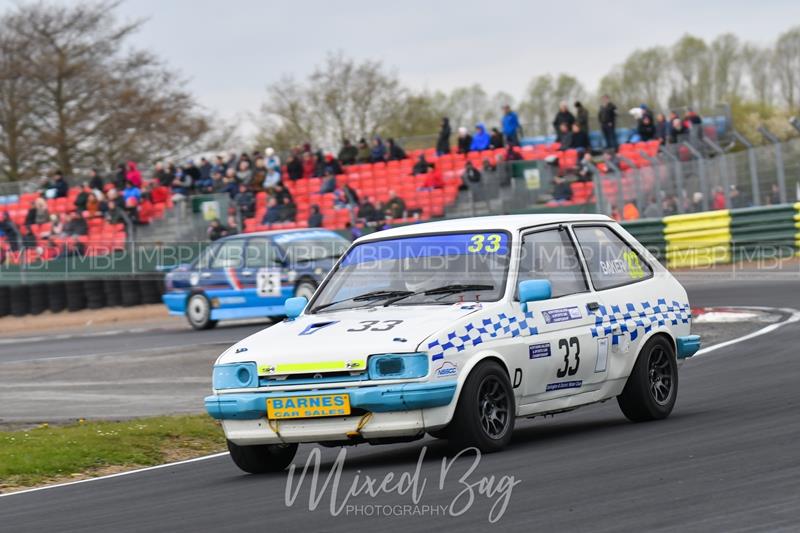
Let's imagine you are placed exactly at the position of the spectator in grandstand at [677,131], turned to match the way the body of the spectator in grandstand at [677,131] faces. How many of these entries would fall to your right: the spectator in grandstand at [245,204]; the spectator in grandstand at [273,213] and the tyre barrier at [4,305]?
3

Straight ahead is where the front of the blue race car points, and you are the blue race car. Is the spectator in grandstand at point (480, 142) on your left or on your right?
on your left

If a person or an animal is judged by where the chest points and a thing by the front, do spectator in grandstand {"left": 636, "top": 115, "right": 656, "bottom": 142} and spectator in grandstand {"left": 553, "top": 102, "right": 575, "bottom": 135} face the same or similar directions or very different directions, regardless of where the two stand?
same or similar directions

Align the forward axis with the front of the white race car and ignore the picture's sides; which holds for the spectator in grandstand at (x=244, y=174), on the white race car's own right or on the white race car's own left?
on the white race car's own right

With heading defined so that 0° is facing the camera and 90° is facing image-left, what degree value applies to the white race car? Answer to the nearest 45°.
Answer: approximately 45°

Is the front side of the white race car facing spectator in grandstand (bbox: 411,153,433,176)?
no

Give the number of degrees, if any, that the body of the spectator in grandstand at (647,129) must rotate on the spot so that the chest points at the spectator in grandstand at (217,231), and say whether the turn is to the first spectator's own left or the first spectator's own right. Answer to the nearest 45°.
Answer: approximately 90° to the first spectator's own right

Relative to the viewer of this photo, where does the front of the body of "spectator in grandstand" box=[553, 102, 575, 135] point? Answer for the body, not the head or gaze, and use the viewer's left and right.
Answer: facing the viewer

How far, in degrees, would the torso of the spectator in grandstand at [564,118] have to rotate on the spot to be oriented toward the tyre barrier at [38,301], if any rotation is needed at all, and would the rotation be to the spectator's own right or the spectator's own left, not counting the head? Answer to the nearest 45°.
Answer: approximately 90° to the spectator's own right

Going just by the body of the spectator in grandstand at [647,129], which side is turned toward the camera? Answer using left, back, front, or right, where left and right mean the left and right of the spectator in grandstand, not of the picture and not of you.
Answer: front

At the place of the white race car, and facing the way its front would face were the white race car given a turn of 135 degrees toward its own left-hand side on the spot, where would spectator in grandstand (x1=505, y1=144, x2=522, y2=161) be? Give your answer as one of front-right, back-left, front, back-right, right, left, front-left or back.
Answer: left

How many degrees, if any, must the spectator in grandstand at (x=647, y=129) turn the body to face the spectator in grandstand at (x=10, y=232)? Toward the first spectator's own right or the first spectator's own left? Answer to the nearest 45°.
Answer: approximately 90° to the first spectator's own right

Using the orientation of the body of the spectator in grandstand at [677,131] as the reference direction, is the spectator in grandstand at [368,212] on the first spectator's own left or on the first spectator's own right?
on the first spectator's own right

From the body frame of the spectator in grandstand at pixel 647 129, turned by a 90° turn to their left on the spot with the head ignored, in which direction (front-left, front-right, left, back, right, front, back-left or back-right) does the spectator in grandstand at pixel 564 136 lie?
back

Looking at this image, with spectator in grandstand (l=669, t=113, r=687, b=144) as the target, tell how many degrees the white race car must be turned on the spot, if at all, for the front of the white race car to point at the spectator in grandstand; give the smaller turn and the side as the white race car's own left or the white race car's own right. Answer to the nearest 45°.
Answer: approximately 135° to the white race car's own right
